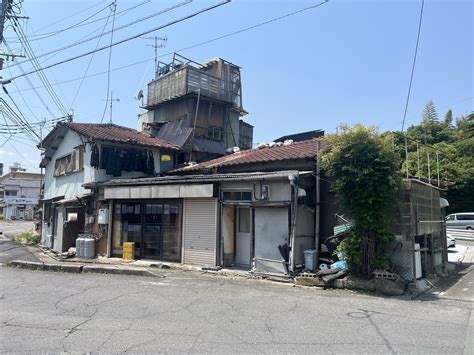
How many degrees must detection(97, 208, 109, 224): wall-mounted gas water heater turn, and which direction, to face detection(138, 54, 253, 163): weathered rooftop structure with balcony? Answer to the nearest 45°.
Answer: approximately 180°

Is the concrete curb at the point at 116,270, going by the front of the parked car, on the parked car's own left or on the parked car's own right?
on the parked car's own left

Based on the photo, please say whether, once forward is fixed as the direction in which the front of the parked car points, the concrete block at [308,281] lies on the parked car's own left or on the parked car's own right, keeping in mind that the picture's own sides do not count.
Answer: on the parked car's own left

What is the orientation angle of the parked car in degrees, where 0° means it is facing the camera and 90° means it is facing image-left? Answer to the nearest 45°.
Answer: approximately 90°

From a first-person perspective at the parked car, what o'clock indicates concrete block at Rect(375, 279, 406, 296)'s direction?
The concrete block is roughly at 9 o'clock from the parked car.

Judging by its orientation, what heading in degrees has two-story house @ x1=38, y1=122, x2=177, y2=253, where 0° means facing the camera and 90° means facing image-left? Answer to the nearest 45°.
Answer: approximately 45°

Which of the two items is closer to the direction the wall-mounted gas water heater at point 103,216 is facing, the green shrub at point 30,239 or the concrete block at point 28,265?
the concrete block
